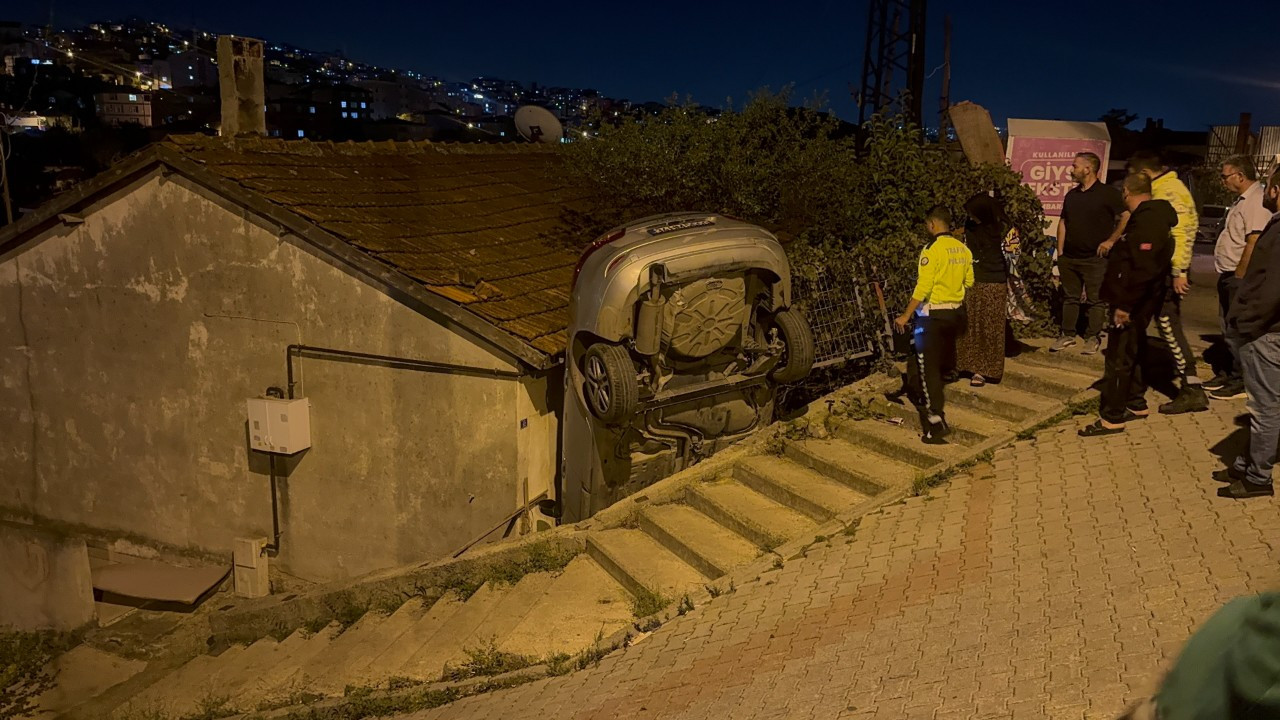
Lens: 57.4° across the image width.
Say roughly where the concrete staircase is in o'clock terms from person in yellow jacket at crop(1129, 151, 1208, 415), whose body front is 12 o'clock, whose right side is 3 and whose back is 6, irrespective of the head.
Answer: The concrete staircase is roughly at 11 o'clock from the person in yellow jacket.

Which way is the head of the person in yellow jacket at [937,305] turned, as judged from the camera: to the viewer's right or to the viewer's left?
to the viewer's left

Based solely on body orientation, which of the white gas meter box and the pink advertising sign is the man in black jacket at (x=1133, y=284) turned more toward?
the white gas meter box

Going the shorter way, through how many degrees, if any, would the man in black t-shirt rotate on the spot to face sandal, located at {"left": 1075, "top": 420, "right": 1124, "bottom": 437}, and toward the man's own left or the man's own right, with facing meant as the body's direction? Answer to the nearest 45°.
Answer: approximately 45° to the man's own left

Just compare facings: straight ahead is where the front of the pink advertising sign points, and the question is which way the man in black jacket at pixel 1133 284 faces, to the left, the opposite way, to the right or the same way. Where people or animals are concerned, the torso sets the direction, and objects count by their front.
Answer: to the right

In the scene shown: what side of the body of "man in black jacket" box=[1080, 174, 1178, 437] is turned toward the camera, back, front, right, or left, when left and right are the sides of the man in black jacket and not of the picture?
left

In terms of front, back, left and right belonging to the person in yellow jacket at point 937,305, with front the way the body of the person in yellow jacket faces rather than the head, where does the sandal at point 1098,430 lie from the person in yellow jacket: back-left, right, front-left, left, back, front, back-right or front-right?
back-right

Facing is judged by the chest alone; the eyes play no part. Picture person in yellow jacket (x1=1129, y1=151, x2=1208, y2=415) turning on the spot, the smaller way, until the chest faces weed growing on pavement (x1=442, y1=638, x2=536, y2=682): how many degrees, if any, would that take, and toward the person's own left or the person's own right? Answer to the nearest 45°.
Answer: approximately 45° to the person's own left

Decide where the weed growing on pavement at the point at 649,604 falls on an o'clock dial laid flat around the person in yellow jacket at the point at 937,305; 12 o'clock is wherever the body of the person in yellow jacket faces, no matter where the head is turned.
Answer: The weed growing on pavement is roughly at 9 o'clock from the person in yellow jacket.

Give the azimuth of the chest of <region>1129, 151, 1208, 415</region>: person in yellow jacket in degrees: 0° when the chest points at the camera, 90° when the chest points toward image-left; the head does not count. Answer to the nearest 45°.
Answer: approximately 90°

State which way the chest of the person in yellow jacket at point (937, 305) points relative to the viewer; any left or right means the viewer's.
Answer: facing away from the viewer and to the left of the viewer
